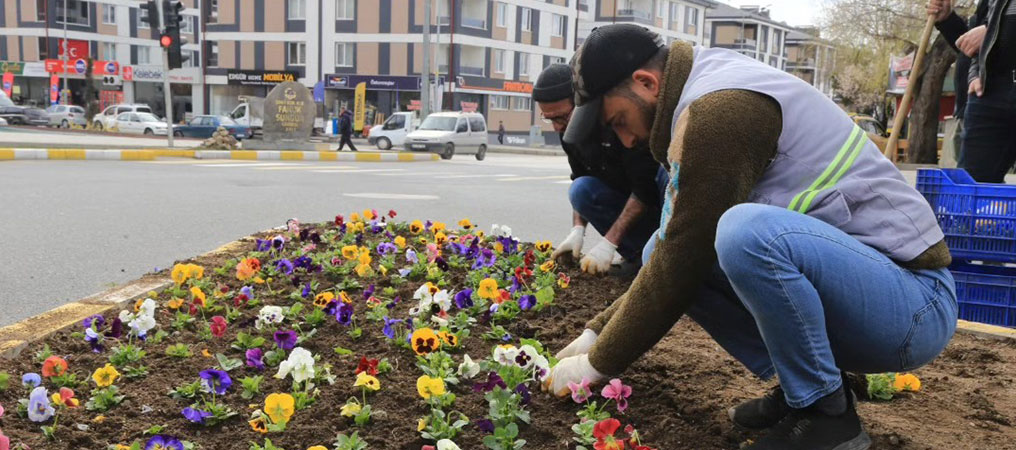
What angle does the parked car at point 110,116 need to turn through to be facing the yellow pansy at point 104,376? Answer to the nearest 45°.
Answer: approximately 90° to its left

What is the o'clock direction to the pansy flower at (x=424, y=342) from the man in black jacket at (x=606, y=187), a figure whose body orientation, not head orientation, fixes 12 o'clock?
The pansy flower is roughly at 11 o'clock from the man in black jacket.

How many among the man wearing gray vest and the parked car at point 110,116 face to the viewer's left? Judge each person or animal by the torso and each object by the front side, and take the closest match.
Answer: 2

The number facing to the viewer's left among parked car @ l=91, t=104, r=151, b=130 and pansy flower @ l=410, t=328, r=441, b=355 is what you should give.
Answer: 1

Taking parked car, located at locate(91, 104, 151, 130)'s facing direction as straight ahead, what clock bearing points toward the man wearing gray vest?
The man wearing gray vest is roughly at 9 o'clock from the parked car.

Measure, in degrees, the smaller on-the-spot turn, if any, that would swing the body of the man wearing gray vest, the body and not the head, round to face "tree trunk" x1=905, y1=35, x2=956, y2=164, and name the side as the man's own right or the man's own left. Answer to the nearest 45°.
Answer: approximately 90° to the man's own right

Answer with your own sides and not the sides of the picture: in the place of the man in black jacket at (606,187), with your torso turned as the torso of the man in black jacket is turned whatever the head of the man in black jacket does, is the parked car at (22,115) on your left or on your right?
on your right

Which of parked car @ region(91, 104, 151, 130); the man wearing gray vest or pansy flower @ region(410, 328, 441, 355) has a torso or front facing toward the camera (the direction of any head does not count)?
the pansy flower

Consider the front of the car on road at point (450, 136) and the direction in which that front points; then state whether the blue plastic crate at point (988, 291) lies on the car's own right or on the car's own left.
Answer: on the car's own left

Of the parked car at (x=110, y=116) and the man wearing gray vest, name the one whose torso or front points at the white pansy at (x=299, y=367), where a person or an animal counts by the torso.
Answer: the man wearing gray vest

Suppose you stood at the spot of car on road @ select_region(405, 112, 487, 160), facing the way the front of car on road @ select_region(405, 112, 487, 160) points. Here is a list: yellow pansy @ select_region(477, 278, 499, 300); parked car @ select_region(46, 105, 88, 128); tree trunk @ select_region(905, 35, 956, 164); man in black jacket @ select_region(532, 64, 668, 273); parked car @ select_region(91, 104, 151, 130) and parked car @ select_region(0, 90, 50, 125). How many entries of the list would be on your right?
3

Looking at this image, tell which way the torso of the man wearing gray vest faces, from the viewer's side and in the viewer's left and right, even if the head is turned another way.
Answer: facing to the left of the viewer

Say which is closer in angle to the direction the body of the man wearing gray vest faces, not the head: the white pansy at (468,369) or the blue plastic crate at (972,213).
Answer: the white pansy

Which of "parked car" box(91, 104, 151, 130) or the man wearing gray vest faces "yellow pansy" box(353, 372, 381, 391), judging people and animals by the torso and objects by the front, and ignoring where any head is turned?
the man wearing gray vest

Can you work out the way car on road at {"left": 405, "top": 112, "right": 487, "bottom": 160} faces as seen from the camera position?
facing the viewer and to the left of the viewer

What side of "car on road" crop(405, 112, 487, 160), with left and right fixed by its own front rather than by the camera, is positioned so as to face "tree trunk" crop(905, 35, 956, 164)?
left

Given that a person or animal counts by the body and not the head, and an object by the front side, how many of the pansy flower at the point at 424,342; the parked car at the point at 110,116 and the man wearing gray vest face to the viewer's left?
2

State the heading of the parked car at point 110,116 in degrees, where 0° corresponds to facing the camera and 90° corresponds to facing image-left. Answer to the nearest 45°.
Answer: approximately 90°
